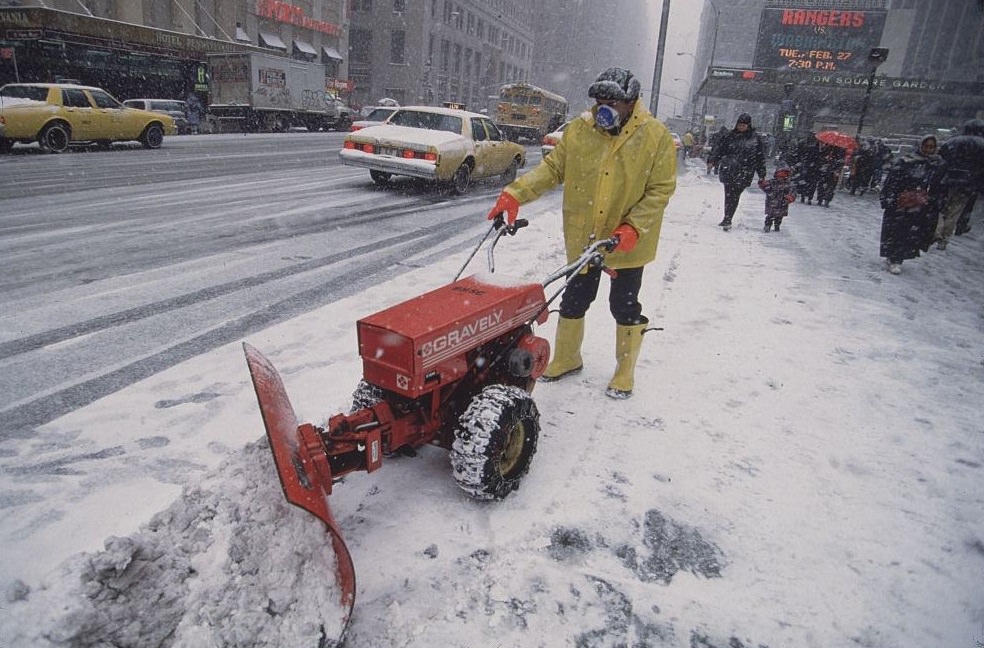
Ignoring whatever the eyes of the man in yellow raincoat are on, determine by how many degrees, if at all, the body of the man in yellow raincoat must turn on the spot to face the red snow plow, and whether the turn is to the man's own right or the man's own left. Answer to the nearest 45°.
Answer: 0° — they already face it

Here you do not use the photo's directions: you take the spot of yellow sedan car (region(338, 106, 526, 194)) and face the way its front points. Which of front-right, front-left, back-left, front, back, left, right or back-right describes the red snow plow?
back-right

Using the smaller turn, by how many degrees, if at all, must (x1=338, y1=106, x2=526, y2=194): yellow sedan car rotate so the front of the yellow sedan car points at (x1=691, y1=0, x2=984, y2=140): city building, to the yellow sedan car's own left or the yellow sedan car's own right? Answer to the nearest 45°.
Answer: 0° — it already faces it

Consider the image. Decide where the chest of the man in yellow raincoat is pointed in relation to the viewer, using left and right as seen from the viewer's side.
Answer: facing the viewer and to the left of the viewer

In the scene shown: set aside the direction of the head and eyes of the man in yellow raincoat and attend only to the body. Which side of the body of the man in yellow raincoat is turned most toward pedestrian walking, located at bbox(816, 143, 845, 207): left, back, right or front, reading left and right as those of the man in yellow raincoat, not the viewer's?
back

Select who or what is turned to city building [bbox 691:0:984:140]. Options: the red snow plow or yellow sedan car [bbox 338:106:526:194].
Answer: the yellow sedan car

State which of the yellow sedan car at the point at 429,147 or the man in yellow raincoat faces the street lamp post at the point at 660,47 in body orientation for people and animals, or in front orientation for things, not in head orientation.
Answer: the yellow sedan car

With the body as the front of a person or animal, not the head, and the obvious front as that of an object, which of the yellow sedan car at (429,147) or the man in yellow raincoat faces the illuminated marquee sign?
the yellow sedan car

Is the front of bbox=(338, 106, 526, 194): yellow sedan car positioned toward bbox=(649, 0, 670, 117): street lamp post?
yes

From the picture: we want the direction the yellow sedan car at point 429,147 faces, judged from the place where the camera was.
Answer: facing away from the viewer and to the right of the viewer

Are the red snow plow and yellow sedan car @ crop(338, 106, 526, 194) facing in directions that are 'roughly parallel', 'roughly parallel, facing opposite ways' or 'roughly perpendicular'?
roughly parallel, facing opposite ways

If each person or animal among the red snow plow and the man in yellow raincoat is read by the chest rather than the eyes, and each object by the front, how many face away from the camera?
0

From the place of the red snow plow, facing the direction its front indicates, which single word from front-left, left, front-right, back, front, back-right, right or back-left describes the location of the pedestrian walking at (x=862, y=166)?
back

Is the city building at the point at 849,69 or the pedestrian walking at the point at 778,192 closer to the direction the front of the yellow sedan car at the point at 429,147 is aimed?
the city building

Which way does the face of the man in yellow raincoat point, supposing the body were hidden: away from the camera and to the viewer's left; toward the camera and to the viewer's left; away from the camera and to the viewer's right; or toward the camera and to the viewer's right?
toward the camera and to the viewer's left

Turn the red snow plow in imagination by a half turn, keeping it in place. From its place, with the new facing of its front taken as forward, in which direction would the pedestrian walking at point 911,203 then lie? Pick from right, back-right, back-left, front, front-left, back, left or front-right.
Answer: front

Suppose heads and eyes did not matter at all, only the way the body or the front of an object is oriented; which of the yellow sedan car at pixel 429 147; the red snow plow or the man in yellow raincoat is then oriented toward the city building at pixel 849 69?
the yellow sedan car

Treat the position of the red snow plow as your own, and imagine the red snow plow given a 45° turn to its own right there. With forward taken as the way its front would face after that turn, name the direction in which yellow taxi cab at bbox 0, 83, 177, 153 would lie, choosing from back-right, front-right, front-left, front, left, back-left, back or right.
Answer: front-right
